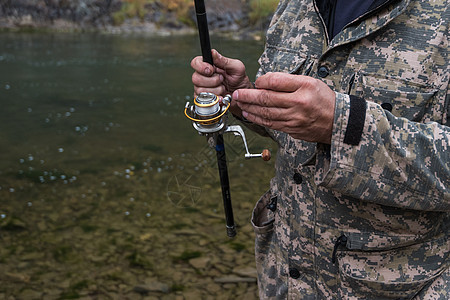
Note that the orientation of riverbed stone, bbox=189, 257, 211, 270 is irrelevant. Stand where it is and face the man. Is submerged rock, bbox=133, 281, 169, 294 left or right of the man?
right

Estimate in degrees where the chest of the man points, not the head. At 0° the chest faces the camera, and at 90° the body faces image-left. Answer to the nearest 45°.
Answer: approximately 45°
